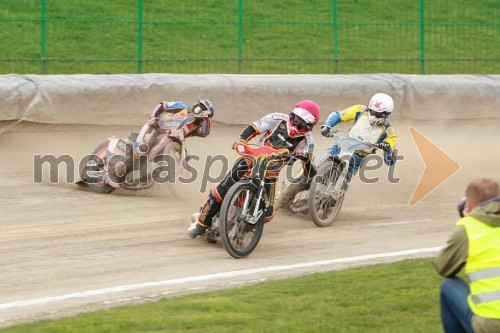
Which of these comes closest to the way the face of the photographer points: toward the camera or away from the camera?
away from the camera

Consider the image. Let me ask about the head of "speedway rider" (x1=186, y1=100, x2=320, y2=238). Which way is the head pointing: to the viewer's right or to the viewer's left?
to the viewer's left

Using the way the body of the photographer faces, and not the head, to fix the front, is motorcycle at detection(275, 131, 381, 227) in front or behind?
in front

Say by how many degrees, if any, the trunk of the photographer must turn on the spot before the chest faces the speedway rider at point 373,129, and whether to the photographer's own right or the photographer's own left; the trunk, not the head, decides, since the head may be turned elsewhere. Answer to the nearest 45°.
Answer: approximately 45° to the photographer's own right

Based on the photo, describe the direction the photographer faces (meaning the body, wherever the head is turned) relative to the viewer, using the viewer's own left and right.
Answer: facing away from the viewer and to the left of the viewer

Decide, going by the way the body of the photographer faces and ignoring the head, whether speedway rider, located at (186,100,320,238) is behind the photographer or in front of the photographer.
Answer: in front

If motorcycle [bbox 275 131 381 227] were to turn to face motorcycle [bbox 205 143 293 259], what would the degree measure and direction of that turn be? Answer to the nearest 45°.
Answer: approximately 45° to its right
